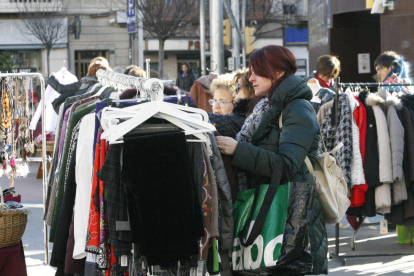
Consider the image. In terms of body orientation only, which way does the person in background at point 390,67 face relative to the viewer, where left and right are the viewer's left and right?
facing to the left of the viewer

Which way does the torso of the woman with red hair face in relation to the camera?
to the viewer's left

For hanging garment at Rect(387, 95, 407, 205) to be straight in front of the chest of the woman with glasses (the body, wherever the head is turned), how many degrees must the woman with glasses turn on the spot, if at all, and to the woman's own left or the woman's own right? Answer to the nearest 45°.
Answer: approximately 180°

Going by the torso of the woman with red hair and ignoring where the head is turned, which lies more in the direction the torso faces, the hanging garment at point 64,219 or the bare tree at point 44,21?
the hanging garment

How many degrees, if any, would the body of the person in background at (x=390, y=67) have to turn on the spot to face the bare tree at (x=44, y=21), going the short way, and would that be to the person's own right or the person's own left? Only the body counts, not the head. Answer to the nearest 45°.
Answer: approximately 45° to the person's own right

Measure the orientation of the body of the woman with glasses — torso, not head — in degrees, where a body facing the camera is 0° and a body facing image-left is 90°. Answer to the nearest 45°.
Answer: approximately 45°

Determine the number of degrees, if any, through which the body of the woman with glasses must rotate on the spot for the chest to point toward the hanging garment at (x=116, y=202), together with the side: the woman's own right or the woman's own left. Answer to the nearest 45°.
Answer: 0° — they already face it

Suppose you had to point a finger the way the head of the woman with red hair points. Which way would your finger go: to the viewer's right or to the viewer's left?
to the viewer's left

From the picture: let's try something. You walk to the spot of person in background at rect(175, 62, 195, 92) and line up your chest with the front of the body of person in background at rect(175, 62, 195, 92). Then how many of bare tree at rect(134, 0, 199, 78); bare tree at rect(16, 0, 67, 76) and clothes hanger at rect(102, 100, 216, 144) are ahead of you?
1

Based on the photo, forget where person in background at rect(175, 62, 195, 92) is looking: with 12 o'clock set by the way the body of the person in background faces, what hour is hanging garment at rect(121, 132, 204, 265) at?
The hanging garment is roughly at 12 o'clock from the person in background.
